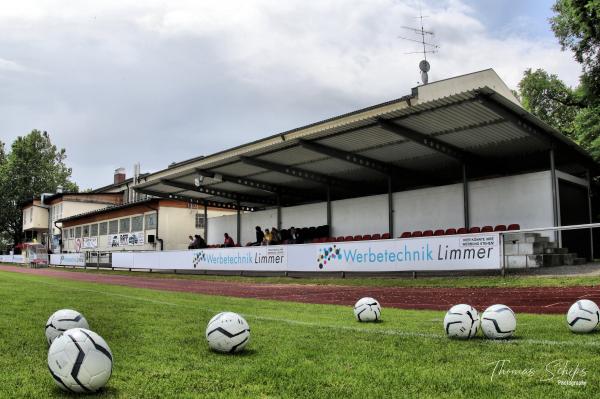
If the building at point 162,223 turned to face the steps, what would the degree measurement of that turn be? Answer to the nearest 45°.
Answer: approximately 45° to its left

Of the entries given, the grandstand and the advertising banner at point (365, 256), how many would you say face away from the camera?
0

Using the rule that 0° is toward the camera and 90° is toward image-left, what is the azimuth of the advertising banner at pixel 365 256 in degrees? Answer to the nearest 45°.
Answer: approximately 45°

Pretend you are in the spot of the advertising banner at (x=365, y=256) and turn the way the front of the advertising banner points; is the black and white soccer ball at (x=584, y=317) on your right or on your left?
on your left

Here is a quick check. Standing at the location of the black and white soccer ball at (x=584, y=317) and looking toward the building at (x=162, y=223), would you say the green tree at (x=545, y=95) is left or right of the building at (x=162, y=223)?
right

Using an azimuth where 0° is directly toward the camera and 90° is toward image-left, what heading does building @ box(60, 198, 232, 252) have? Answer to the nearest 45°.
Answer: approximately 45°

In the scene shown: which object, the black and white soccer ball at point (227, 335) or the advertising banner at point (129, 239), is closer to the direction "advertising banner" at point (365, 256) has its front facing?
the black and white soccer ball

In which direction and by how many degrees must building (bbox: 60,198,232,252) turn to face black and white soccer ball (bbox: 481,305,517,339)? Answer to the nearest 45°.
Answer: approximately 45° to its left

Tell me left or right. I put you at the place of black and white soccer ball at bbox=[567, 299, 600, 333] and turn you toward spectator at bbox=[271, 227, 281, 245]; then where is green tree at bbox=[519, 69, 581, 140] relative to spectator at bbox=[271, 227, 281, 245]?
right

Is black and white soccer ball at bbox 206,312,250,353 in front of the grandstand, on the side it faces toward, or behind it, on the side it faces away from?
in front

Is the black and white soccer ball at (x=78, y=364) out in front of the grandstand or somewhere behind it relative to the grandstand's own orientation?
in front
